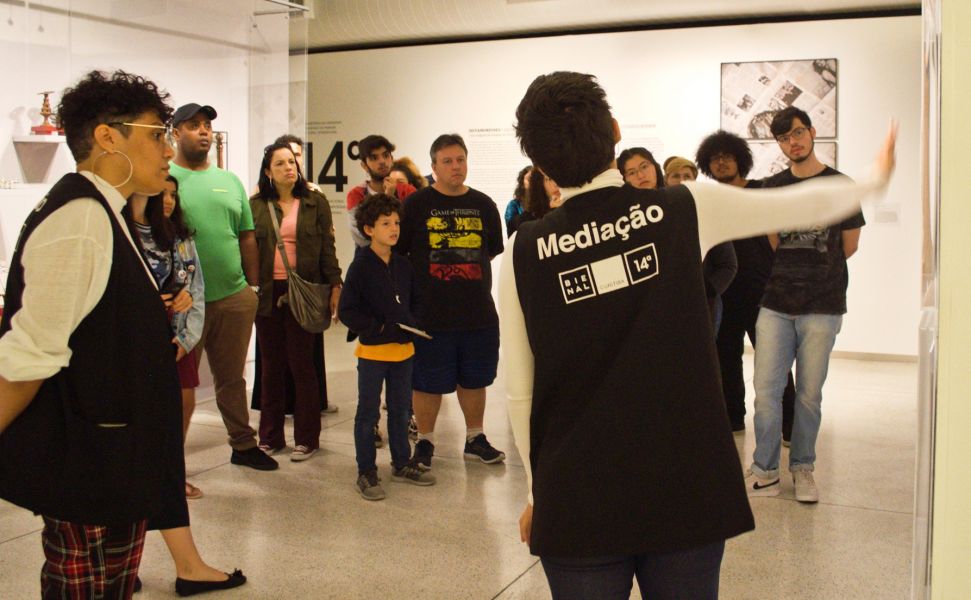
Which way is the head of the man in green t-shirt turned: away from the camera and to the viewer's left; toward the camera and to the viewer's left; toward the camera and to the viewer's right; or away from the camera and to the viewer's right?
toward the camera and to the viewer's right

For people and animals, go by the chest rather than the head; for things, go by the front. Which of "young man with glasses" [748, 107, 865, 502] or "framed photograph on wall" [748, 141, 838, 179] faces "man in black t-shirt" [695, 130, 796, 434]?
the framed photograph on wall

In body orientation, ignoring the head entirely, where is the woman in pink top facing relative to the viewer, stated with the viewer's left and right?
facing the viewer

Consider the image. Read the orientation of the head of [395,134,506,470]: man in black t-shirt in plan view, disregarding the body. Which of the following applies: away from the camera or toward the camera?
toward the camera

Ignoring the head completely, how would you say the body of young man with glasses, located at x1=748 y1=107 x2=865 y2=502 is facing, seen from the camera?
toward the camera

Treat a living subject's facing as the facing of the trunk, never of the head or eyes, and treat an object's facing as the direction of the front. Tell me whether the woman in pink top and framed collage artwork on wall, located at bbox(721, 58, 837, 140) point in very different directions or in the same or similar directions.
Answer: same or similar directions

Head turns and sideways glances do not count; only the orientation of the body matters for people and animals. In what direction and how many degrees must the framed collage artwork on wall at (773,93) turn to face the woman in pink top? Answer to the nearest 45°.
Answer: approximately 45° to its right

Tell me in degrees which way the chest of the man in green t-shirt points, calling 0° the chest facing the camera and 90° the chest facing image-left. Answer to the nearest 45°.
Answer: approximately 315°

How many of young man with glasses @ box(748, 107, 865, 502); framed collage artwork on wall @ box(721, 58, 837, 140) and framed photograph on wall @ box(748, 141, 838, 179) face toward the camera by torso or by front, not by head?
3

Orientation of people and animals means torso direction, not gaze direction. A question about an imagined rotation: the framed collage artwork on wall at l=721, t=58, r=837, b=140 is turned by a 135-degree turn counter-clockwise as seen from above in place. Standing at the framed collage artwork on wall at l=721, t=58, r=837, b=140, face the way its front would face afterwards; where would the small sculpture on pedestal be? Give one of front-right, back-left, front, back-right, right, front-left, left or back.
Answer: back

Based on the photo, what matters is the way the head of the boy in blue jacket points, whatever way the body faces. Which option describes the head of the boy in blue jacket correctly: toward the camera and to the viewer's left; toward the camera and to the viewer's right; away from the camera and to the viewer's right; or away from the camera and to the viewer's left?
toward the camera and to the viewer's right

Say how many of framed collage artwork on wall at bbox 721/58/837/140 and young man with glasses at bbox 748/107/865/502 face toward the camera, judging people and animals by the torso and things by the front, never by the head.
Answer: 2

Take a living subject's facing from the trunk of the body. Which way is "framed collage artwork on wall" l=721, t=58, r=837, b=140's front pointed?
toward the camera

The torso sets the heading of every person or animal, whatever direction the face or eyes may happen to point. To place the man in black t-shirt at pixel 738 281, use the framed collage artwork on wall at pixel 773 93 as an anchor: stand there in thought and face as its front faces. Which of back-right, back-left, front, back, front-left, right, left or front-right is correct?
front

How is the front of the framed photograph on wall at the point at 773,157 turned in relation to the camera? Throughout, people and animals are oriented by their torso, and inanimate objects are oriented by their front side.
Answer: facing the viewer

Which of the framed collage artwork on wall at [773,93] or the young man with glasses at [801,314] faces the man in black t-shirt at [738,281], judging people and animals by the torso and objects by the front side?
the framed collage artwork on wall
